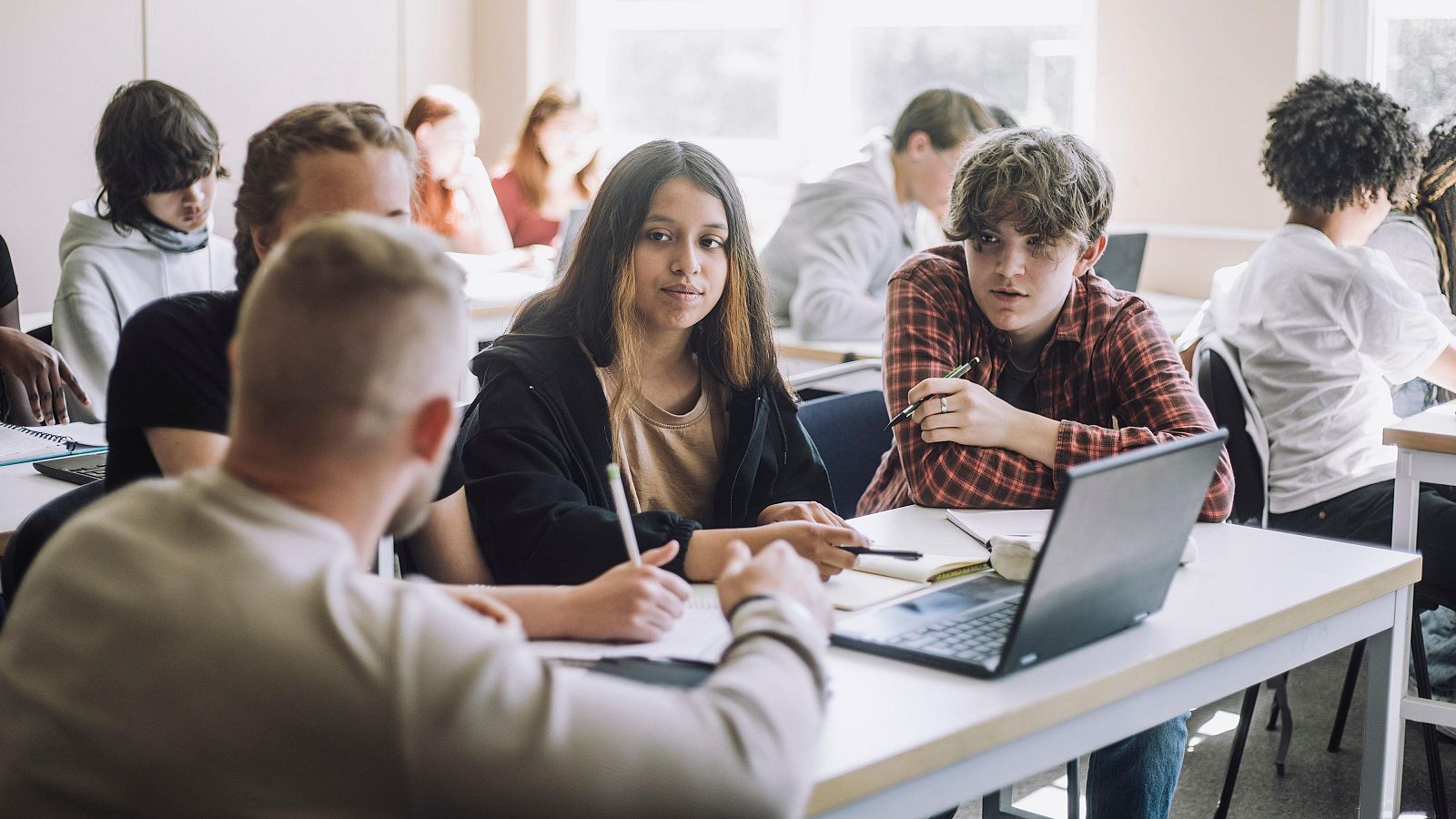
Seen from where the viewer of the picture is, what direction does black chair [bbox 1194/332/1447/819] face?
facing to the right of the viewer

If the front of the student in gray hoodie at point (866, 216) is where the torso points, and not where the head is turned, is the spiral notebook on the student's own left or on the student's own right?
on the student's own right

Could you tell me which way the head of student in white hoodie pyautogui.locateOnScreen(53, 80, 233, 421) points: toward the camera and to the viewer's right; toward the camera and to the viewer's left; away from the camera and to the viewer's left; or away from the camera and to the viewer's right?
toward the camera and to the viewer's right

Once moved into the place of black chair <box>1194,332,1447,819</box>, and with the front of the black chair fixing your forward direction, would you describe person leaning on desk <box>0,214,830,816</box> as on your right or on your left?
on your right

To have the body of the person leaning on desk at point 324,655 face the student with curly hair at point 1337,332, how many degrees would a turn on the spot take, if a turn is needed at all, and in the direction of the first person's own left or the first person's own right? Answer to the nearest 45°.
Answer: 0° — they already face them

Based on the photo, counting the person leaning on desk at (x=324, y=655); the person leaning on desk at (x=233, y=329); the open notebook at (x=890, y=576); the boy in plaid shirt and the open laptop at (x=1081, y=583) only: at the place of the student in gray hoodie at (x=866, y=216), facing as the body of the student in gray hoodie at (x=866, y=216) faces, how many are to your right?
5

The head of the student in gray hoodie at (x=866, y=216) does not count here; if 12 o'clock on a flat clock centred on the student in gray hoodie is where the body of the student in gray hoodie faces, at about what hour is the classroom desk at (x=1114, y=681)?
The classroom desk is roughly at 3 o'clock from the student in gray hoodie.

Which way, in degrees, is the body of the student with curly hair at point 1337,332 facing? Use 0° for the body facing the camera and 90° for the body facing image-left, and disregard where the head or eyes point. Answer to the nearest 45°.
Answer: approximately 225°

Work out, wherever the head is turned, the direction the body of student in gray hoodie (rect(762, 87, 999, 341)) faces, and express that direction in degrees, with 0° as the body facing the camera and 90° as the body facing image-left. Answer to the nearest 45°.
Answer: approximately 270°
